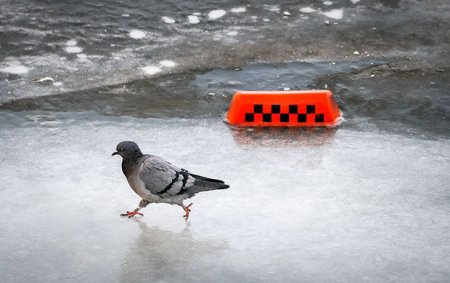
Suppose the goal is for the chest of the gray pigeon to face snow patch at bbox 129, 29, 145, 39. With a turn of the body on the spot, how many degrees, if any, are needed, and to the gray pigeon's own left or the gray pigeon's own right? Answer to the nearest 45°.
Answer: approximately 90° to the gray pigeon's own right

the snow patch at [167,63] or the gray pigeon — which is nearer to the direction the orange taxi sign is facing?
the gray pigeon

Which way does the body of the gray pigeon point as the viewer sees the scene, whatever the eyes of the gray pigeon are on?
to the viewer's left

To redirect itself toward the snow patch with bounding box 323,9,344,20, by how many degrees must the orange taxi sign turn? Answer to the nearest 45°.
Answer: approximately 180°

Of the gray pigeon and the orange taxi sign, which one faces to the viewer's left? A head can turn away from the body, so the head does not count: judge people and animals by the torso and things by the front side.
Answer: the gray pigeon

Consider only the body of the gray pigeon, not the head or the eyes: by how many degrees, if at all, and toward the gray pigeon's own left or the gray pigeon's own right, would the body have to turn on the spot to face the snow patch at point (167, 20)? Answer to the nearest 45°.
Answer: approximately 90° to the gray pigeon's own right

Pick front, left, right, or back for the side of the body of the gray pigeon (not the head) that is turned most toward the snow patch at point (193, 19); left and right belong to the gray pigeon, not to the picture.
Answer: right

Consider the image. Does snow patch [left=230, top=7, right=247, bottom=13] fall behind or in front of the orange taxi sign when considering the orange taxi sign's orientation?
behind

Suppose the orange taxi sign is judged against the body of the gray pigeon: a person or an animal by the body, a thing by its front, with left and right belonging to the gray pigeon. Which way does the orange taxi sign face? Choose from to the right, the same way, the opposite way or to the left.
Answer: to the left

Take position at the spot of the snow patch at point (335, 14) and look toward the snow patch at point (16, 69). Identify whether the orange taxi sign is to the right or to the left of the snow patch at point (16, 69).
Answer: left
